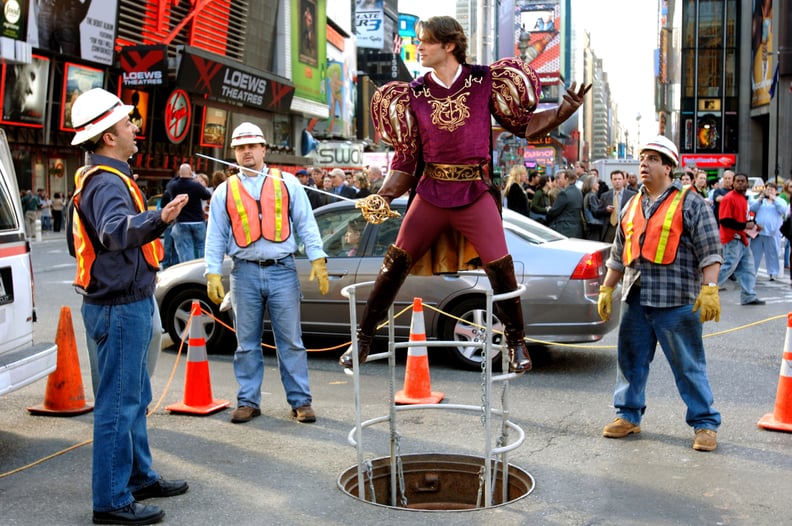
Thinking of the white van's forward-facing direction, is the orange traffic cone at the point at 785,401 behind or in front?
behind

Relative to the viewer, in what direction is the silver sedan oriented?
to the viewer's left

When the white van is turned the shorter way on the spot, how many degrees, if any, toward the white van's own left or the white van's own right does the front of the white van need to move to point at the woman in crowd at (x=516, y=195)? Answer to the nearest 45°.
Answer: approximately 90° to the white van's own right

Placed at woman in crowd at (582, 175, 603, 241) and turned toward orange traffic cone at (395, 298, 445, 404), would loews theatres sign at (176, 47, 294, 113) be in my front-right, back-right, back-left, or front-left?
back-right

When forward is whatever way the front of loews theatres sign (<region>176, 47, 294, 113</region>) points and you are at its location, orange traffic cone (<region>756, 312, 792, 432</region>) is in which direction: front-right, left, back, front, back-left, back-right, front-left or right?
front-right

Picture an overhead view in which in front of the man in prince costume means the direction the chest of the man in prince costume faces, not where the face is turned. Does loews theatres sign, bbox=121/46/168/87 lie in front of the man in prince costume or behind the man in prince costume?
behind

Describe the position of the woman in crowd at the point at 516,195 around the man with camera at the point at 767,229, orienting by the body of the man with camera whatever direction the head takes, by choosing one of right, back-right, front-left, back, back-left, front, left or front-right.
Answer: front-right

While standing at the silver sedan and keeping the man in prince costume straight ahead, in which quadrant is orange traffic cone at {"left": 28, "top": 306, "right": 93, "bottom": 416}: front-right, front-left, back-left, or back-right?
front-right

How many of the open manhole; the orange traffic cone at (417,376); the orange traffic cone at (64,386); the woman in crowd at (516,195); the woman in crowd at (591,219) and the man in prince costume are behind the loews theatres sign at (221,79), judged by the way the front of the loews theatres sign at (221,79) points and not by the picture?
0

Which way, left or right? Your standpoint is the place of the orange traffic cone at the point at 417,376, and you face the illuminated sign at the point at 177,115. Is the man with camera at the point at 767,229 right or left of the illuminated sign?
right

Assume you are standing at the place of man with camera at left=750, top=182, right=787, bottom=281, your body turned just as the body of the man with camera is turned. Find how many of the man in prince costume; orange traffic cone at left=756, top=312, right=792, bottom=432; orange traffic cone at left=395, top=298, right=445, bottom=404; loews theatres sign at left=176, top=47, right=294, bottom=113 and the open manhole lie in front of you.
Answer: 4

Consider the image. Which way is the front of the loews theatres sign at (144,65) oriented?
toward the camera

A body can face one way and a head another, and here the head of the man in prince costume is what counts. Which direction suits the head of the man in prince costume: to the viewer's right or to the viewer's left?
to the viewer's left

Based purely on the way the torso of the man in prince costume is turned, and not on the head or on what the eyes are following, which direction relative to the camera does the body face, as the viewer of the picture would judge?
toward the camera

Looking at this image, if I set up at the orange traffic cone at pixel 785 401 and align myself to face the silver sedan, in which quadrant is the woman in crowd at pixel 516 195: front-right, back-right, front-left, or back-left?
front-right

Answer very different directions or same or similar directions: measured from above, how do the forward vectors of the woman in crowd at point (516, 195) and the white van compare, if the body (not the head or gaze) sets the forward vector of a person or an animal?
very different directions
